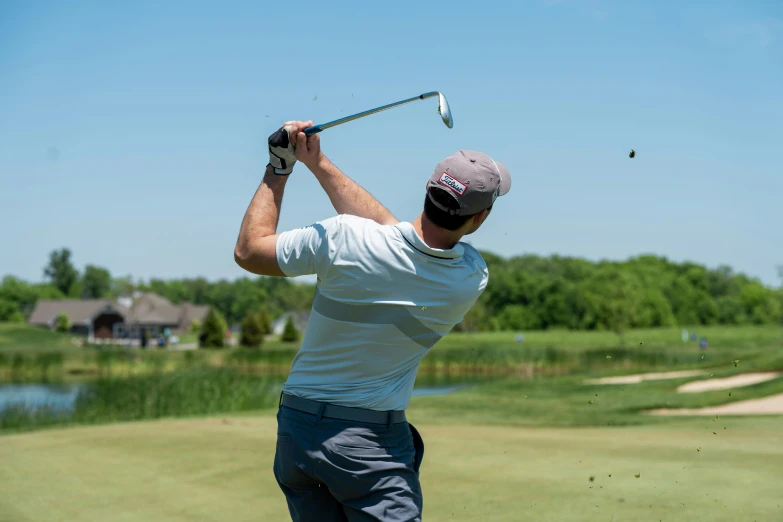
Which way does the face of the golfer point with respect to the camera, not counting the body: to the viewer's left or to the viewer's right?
to the viewer's right

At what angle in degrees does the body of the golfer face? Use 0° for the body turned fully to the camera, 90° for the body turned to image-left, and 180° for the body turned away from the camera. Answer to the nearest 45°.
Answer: approximately 180°
